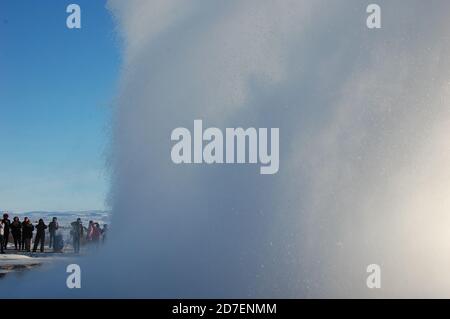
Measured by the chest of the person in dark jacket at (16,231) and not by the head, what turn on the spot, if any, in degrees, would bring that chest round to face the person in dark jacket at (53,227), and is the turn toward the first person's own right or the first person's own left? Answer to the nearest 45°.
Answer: approximately 45° to the first person's own left
